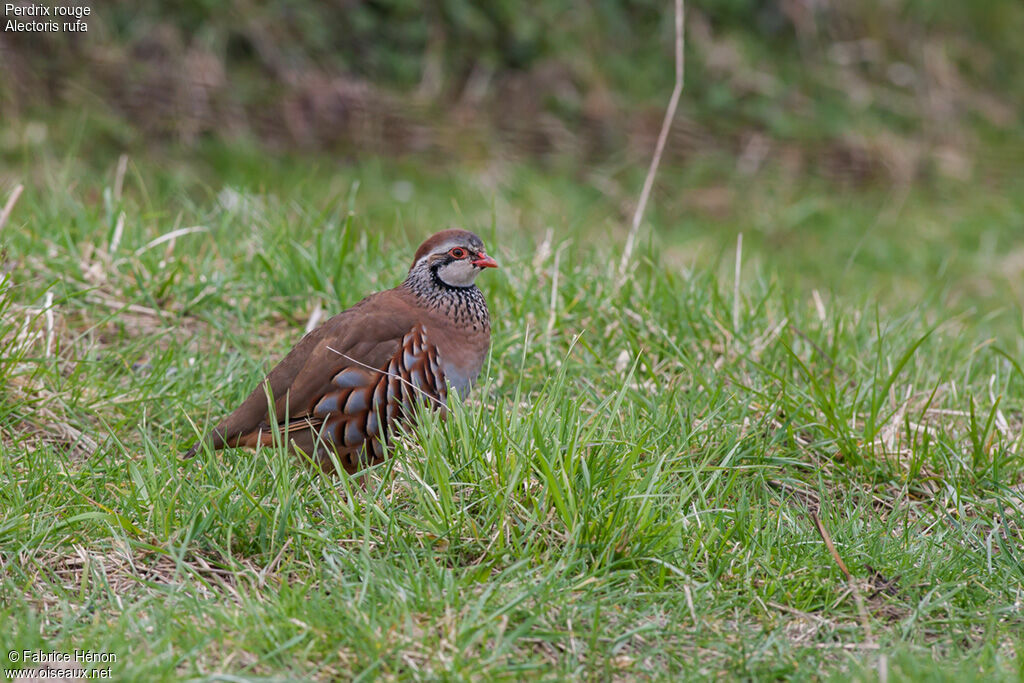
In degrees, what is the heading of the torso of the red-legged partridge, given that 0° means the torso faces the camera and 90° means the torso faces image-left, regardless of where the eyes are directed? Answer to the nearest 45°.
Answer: approximately 270°
